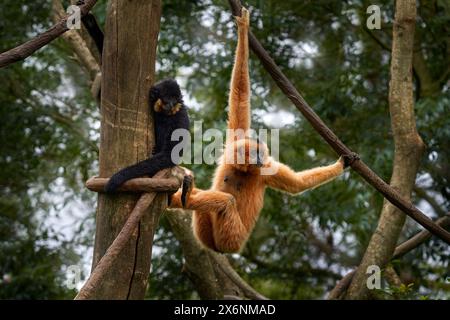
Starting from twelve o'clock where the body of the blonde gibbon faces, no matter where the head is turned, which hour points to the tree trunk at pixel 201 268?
The tree trunk is roughly at 4 o'clock from the blonde gibbon.

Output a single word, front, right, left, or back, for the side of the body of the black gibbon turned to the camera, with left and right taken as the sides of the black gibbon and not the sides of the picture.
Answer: left

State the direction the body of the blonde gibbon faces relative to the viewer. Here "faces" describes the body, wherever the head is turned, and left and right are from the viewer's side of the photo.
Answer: facing the viewer and to the left of the viewer

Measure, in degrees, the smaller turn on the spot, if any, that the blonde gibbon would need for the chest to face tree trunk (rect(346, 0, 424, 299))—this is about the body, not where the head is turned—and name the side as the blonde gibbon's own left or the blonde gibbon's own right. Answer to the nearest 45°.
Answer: approximately 135° to the blonde gibbon's own left

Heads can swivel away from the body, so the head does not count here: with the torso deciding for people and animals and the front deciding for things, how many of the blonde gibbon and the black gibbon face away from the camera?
0
